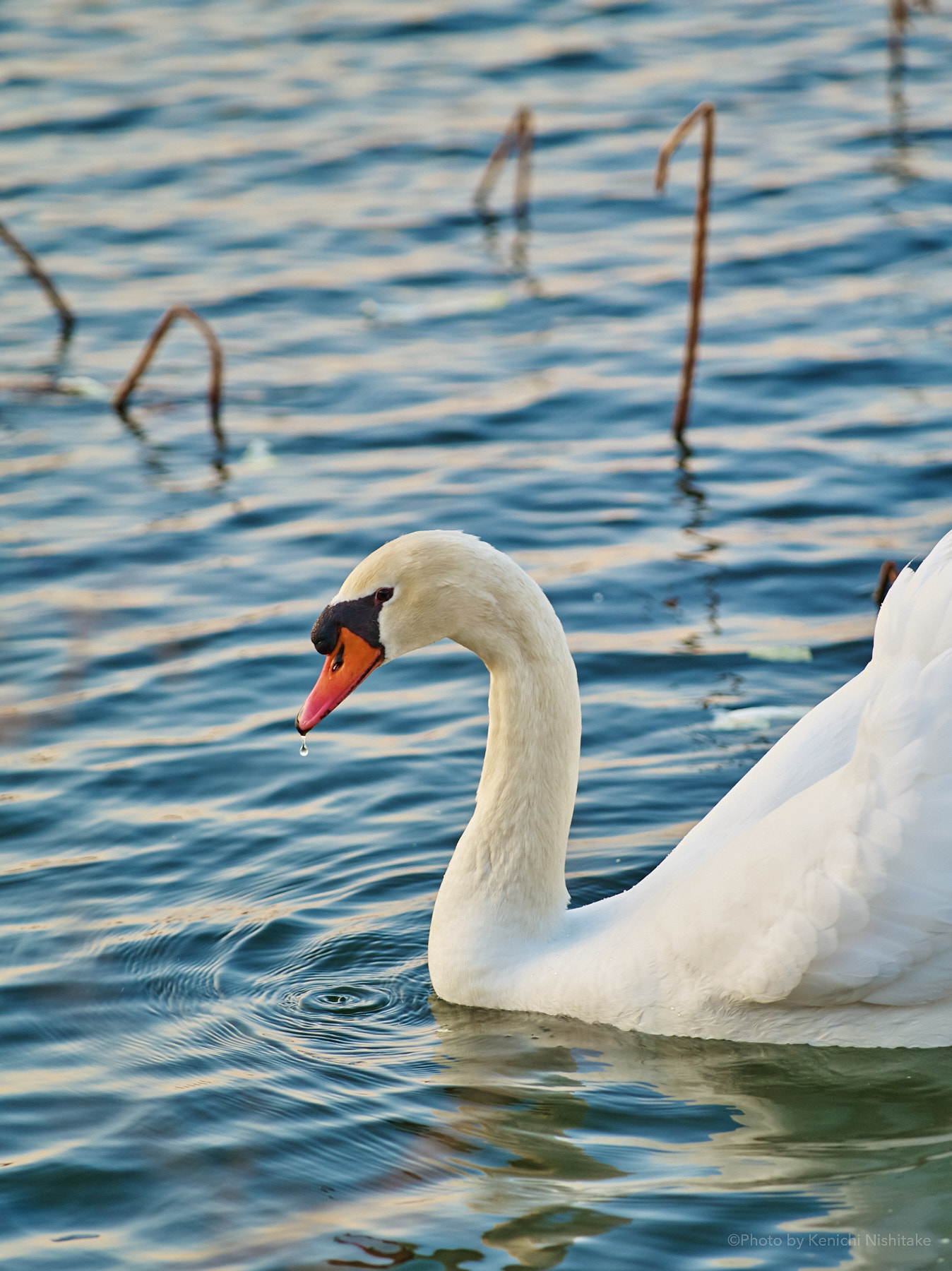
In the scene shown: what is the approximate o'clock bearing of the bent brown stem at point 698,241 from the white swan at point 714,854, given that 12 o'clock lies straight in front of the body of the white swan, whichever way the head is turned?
The bent brown stem is roughly at 3 o'clock from the white swan.

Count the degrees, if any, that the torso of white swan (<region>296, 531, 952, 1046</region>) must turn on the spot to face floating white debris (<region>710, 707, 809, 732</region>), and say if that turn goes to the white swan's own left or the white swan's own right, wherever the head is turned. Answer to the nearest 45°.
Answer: approximately 90° to the white swan's own right

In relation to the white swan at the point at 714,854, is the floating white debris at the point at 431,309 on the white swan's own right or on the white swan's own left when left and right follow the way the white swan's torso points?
on the white swan's own right

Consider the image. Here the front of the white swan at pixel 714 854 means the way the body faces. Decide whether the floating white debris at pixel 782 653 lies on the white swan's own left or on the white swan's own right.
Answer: on the white swan's own right

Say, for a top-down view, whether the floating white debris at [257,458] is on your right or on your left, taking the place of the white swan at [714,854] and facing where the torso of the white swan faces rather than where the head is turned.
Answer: on your right

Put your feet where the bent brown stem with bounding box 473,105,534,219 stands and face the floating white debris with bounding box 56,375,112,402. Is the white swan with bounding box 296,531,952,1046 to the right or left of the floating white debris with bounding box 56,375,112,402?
left

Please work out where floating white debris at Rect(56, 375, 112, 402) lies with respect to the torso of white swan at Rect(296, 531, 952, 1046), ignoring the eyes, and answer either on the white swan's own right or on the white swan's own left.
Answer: on the white swan's own right

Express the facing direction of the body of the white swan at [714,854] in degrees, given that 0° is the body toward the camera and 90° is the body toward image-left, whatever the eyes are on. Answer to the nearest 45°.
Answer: approximately 90°

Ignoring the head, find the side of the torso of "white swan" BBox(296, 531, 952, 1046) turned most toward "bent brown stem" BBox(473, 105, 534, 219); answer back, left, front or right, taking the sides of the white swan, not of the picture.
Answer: right

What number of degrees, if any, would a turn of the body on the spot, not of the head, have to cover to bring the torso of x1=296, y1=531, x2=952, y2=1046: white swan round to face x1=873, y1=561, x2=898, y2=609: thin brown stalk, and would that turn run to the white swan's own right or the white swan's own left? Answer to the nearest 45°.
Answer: approximately 90° to the white swan's own right
